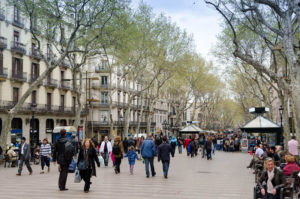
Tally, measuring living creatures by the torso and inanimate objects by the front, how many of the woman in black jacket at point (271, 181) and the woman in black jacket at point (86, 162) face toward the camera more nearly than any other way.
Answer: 2

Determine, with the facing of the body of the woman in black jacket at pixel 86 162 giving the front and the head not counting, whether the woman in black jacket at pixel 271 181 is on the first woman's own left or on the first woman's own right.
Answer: on the first woman's own left

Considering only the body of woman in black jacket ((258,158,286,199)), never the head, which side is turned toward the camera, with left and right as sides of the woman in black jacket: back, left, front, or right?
front

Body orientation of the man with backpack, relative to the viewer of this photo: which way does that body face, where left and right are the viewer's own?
facing away from the viewer and to the left of the viewer

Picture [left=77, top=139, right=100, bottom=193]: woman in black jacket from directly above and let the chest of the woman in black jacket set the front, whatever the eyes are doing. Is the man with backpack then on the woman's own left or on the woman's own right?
on the woman's own right

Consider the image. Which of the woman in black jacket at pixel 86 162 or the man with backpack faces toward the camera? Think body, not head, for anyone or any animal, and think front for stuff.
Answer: the woman in black jacket

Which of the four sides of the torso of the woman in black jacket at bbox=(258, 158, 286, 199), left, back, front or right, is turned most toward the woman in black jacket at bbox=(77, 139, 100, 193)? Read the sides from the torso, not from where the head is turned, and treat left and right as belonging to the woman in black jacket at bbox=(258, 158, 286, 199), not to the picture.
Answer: right

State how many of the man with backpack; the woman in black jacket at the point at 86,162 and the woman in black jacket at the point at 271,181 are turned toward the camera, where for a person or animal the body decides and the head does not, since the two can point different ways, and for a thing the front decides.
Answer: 2

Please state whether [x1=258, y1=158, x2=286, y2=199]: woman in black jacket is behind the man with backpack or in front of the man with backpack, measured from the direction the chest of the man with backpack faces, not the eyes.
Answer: behind

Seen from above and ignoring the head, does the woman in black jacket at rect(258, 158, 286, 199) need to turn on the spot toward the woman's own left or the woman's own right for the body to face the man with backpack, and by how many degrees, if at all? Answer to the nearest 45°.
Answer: approximately 90° to the woman's own right

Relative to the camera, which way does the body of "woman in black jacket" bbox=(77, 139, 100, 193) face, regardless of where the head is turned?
toward the camera
